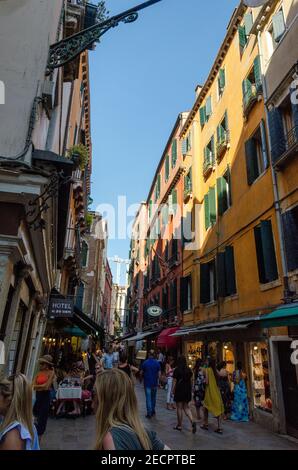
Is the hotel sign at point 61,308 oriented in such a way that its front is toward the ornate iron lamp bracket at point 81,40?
yes

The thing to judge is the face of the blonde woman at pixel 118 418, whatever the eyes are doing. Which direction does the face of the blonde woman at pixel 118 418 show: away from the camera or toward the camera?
away from the camera

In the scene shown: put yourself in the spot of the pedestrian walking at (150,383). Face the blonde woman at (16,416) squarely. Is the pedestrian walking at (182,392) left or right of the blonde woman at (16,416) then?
left

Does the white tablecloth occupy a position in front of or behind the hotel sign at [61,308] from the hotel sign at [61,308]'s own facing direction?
in front

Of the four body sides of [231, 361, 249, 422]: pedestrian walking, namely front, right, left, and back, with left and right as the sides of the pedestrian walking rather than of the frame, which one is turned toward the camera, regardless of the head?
back

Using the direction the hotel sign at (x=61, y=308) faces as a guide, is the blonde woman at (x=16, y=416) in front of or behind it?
in front

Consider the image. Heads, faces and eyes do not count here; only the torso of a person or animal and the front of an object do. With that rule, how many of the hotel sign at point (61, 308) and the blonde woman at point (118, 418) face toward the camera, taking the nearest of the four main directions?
1
